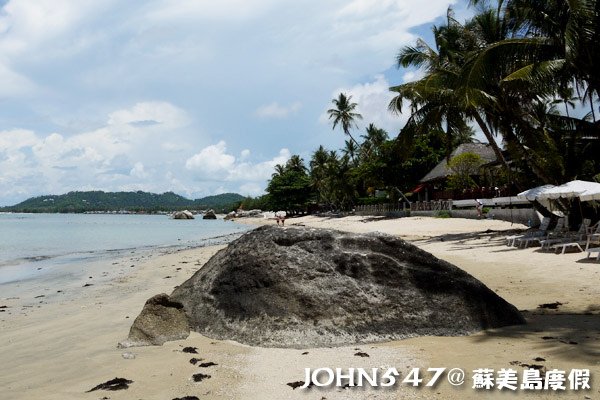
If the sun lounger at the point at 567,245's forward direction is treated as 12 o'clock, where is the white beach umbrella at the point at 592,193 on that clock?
The white beach umbrella is roughly at 4 o'clock from the sun lounger.

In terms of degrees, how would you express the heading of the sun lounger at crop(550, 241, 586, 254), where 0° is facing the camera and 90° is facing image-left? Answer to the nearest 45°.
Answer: approximately 90°

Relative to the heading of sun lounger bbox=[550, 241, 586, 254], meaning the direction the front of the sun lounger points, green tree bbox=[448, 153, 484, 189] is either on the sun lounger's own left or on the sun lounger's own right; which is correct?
on the sun lounger's own right

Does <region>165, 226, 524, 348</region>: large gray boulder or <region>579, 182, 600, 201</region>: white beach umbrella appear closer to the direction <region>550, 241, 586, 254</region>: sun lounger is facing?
the large gray boulder

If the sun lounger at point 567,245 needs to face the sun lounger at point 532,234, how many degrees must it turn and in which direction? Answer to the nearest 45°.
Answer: approximately 90° to its right

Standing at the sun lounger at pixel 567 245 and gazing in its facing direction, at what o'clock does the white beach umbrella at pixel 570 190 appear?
The white beach umbrella is roughly at 3 o'clock from the sun lounger.

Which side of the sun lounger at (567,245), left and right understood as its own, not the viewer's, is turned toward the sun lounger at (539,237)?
right

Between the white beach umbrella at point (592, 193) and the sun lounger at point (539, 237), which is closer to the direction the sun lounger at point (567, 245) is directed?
the sun lounger
